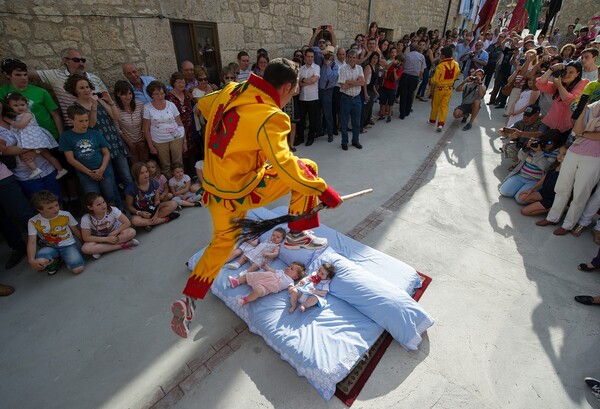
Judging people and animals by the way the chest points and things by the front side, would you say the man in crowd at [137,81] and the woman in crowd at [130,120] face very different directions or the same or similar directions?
same or similar directions

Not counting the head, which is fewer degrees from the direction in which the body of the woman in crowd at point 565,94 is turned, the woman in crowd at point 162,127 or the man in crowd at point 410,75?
the woman in crowd

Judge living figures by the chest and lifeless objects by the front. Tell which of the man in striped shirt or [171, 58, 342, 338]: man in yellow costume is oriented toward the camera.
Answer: the man in striped shirt

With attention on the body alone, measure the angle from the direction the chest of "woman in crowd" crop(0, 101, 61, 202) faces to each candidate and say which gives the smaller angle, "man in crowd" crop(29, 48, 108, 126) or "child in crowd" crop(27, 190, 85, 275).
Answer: the child in crowd

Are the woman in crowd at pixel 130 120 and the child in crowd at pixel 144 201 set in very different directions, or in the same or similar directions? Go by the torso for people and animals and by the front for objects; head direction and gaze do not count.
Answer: same or similar directions

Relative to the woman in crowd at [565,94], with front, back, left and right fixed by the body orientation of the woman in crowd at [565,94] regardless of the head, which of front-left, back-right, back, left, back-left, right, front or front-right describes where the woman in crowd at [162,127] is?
front

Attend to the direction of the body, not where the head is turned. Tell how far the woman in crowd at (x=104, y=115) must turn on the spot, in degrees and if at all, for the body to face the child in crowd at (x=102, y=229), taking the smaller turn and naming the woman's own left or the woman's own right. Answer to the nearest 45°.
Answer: approximately 45° to the woman's own right

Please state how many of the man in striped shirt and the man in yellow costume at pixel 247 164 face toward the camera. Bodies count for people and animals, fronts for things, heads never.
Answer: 1

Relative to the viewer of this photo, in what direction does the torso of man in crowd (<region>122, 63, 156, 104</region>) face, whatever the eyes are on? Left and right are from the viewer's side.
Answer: facing the viewer and to the right of the viewer

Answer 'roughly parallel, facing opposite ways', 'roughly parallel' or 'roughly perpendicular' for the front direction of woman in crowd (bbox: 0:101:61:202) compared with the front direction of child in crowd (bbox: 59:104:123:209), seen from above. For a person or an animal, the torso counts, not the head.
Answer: roughly parallel

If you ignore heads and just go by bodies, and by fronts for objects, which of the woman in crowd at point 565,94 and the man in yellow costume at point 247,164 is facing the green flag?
the man in yellow costume

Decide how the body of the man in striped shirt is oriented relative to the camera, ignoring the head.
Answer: toward the camera

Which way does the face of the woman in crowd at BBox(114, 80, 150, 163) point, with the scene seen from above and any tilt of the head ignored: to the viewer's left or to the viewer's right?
to the viewer's right

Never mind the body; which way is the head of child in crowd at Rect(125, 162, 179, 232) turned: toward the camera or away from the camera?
toward the camera

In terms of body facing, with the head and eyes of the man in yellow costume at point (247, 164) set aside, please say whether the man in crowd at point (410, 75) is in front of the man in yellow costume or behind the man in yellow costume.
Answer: in front

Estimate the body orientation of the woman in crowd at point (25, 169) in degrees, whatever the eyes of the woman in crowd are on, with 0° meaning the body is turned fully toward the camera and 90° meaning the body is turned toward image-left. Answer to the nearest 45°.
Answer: approximately 315°
